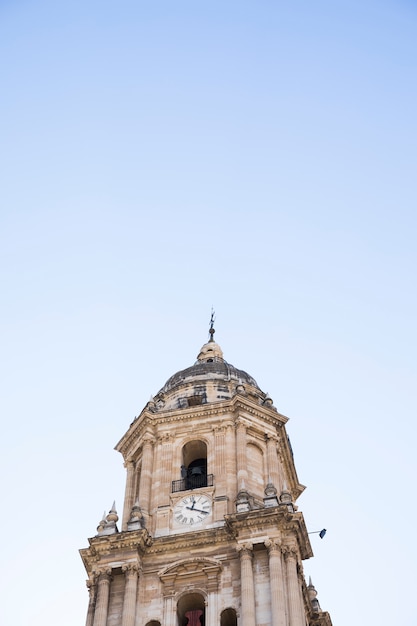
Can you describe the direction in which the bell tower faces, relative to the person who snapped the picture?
facing the viewer
